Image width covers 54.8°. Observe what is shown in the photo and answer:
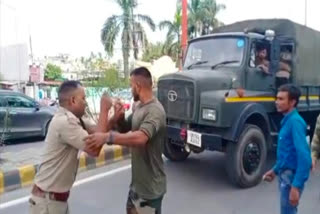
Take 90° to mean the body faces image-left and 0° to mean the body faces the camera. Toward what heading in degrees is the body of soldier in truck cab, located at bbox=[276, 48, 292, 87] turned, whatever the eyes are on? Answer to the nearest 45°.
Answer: approximately 45°

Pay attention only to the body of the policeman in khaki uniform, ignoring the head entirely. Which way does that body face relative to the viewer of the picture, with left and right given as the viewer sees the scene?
facing to the right of the viewer

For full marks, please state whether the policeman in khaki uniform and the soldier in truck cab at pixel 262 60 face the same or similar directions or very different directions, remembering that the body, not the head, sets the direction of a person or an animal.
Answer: very different directions

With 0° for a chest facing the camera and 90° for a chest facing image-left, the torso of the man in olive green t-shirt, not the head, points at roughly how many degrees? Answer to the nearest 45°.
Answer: approximately 90°

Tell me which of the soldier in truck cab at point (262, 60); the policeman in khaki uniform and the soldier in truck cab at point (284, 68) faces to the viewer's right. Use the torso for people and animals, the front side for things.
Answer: the policeman in khaki uniform

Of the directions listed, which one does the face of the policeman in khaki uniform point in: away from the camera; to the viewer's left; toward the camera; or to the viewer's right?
to the viewer's right

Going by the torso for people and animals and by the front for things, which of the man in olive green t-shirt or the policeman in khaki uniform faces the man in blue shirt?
the policeman in khaki uniform

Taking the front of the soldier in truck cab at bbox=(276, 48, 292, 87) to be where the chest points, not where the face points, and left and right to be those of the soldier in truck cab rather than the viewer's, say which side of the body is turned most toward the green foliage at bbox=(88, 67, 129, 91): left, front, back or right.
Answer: right

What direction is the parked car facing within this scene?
to the viewer's right

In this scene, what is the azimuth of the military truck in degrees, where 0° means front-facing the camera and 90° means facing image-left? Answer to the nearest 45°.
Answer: approximately 45°

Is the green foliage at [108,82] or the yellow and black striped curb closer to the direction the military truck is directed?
the yellow and black striped curb
